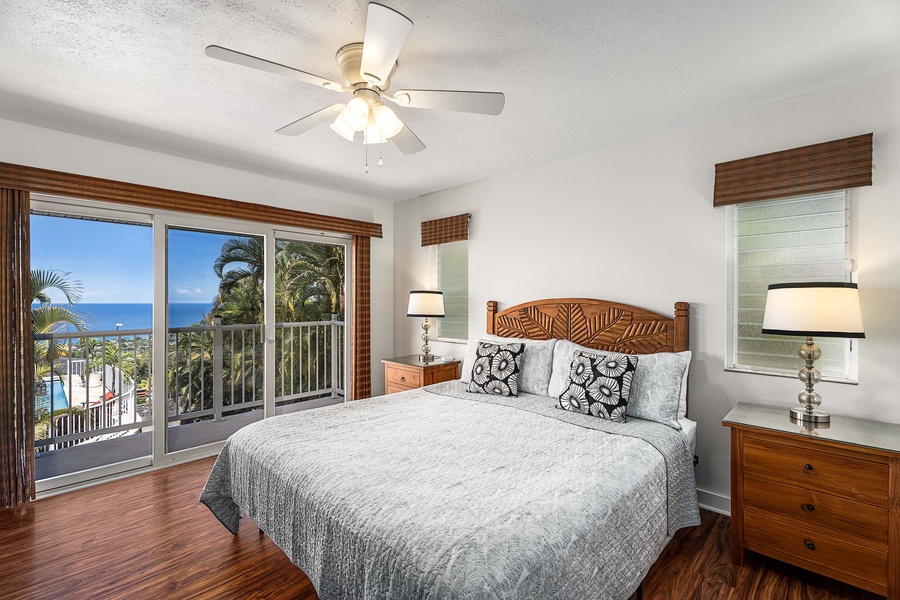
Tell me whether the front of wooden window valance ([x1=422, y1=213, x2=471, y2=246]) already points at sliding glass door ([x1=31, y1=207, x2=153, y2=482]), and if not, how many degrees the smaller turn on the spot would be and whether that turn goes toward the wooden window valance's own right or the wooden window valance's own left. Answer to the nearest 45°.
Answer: approximately 45° to the wooden window valance's own right

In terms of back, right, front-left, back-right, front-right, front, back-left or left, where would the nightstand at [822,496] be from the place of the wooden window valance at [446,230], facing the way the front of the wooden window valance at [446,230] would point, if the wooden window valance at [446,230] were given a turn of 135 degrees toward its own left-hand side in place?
front-right

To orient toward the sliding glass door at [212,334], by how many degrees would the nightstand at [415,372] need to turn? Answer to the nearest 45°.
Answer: approximately 45° to its right

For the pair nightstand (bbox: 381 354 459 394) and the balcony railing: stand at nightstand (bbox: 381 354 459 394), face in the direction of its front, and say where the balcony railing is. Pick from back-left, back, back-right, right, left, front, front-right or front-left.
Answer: front-right

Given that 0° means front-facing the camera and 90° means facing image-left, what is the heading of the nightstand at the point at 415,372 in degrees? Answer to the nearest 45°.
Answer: approximately 45°

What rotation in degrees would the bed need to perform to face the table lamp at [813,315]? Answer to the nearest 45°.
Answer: approximately 135° to its left

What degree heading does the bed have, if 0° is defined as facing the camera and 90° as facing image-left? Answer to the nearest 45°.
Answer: approximately 45°

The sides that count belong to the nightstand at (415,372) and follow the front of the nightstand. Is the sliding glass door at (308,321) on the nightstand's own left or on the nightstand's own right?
on the nightstand's own right
